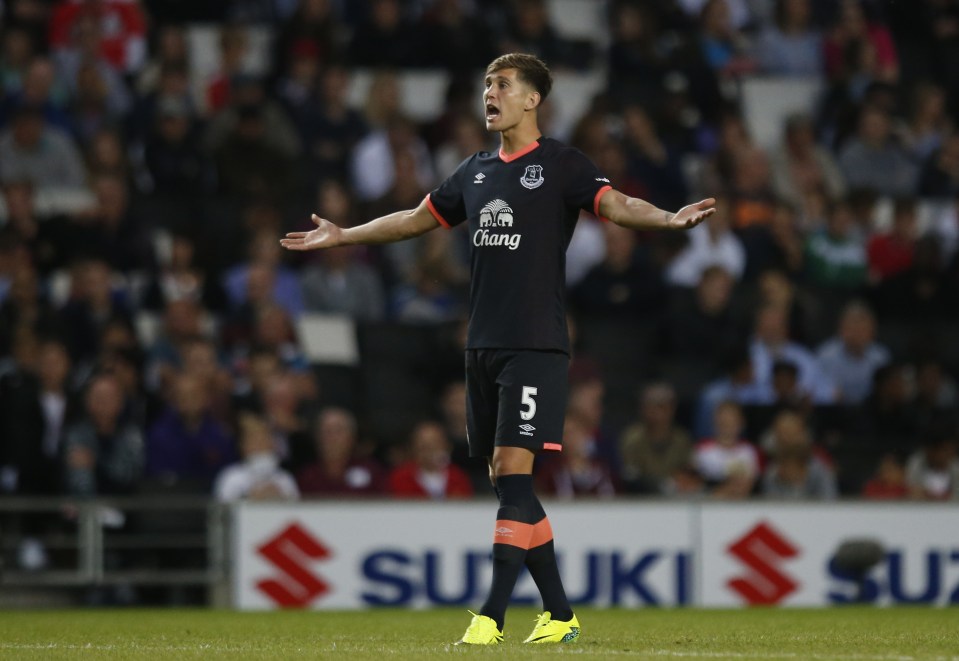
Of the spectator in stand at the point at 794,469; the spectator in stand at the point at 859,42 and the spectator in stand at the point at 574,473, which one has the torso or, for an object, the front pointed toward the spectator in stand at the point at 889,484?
the spectator in stand at the point at 859,42

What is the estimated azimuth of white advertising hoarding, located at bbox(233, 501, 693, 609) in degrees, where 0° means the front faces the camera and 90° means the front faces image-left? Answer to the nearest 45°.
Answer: approximately 0°

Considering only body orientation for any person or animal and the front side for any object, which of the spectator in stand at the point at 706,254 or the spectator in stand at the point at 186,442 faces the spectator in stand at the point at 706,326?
the spectator in stand at the point at 706,254

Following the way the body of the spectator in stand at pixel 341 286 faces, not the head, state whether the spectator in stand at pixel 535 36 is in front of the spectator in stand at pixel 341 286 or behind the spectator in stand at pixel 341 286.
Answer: behind

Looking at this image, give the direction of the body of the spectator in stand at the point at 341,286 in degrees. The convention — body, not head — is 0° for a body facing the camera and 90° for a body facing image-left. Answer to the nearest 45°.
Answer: approximately 0°
